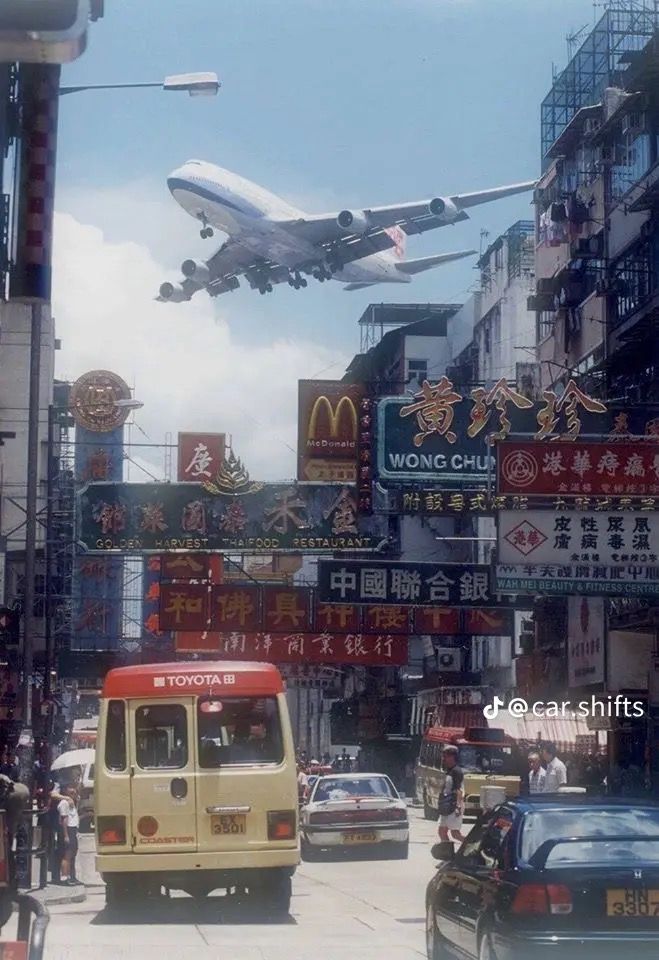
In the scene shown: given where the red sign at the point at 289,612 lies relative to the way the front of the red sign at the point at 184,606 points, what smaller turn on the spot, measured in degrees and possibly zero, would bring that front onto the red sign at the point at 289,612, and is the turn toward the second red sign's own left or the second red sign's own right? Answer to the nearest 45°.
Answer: approximately 90° to the second red sign's own left

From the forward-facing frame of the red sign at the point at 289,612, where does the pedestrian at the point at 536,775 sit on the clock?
The pedestrian is roughly at 11 o'clock from the red sign.

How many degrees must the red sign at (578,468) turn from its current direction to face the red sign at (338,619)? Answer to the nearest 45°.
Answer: approximately 135° to its right

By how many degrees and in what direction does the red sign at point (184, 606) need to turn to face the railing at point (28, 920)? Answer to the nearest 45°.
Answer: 0° — it already faces it

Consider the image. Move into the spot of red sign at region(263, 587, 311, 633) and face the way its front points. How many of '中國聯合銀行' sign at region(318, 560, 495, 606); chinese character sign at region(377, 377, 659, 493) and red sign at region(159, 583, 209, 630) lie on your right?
1

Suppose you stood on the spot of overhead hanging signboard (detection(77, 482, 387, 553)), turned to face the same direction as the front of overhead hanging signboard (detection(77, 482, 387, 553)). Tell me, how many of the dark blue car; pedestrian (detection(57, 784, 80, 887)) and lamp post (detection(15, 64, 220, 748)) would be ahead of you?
3

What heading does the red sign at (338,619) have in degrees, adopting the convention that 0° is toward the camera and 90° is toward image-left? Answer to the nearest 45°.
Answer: approximately 0°

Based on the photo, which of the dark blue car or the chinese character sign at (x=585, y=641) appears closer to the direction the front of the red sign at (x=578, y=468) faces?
the dark blue car

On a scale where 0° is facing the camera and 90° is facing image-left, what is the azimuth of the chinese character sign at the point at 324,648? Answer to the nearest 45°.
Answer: approximately 0°

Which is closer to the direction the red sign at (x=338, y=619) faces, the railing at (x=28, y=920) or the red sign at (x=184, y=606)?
the railing
